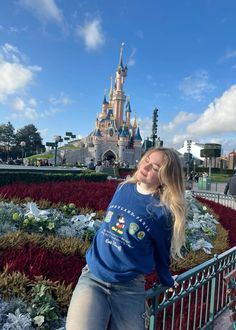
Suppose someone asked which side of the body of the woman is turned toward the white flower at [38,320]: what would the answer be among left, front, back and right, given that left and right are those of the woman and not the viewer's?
right

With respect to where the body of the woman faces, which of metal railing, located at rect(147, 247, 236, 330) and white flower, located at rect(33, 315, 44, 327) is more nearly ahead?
the white flower

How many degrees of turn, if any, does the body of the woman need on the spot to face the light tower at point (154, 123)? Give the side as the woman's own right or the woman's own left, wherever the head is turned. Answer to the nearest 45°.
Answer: approximately 135° to the woman's own right

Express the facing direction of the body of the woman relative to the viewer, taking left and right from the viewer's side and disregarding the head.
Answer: facing the viewer and to the left of the viewer
